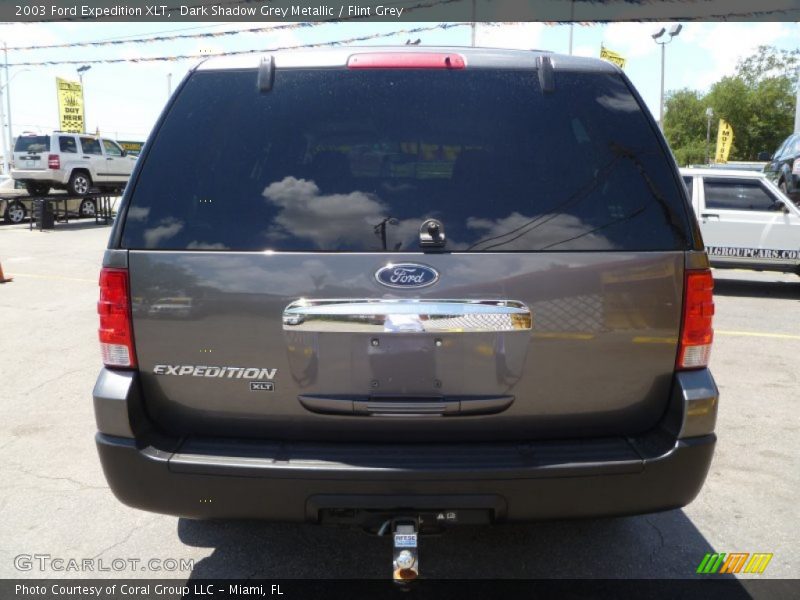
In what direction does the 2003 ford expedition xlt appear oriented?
away from the camera

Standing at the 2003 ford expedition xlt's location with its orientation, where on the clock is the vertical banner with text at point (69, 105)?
The vertical banner with text is roughly at 11 o'clock from the 2003 ford expedition xlt.

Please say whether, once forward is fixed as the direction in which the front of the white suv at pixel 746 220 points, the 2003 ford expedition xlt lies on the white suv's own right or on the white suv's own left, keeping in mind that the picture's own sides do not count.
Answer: on the white suv's own right

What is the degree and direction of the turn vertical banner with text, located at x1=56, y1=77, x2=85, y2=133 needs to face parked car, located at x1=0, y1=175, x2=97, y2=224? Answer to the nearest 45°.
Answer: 0° — it already faces it

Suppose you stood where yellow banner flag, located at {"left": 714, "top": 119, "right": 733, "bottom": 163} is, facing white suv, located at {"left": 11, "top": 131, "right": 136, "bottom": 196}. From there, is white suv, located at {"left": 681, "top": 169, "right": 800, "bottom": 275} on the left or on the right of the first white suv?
left

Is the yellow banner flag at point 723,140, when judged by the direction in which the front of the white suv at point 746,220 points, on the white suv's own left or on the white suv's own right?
on the white suv's own left

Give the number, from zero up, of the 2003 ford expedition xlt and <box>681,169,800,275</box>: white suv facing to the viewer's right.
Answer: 1

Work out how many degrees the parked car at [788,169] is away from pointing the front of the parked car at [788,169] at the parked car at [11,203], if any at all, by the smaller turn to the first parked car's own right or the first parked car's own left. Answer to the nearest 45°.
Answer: approximately 45° to the first parked car's own right

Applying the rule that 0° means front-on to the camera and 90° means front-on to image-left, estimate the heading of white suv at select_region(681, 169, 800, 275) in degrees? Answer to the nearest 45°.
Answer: approximately 270°
